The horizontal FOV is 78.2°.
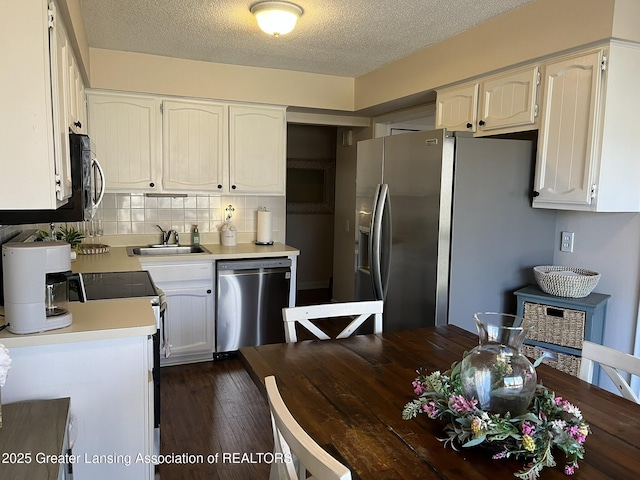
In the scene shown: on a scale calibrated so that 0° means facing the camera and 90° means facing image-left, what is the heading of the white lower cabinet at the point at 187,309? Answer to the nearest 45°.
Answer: approximately 0°

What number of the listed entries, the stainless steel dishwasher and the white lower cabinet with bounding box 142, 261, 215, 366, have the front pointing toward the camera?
2

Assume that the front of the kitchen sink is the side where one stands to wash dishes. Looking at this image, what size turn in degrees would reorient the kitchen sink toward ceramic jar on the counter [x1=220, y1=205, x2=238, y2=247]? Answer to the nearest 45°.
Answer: approximately 90° to its left

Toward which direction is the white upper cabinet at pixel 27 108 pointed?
to the viewer's right

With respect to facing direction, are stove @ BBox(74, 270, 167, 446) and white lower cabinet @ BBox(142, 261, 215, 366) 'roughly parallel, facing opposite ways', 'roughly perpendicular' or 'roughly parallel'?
roughly perpendicular

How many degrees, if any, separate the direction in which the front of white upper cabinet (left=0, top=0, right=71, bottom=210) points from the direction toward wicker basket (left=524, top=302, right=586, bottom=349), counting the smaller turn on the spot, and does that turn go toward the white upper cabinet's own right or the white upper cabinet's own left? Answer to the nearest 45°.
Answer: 0° — it already faces it
